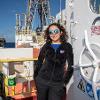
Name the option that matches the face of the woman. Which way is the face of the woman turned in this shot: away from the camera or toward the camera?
toward the camera

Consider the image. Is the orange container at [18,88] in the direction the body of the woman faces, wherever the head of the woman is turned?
no

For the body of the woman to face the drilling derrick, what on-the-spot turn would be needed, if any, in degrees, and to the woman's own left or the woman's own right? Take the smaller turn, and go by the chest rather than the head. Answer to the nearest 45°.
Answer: approximately 180°

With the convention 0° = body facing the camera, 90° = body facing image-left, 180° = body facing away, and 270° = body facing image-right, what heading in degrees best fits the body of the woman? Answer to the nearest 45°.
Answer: approximately 0°
